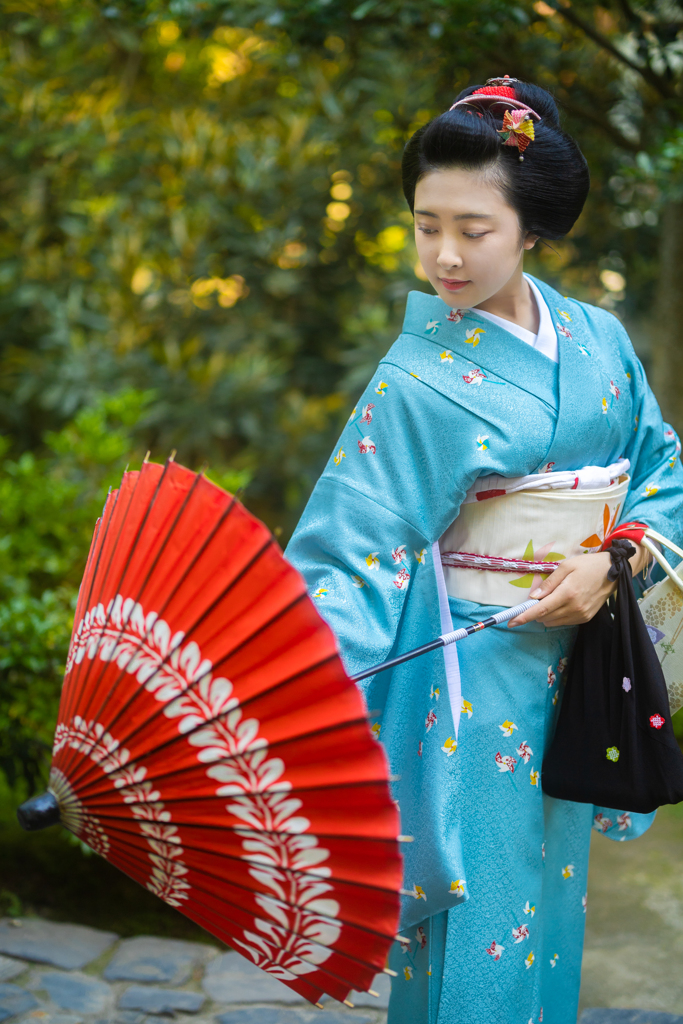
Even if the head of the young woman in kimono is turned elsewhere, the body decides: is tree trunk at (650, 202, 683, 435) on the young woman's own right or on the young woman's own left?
on the young woman's own left

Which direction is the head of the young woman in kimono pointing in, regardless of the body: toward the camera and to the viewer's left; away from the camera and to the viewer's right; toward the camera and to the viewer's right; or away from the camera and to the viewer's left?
toward the camera and to the viewer's left

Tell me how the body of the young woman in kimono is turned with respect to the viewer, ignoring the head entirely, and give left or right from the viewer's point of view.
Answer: facing the viewer and to the right of the viewer
